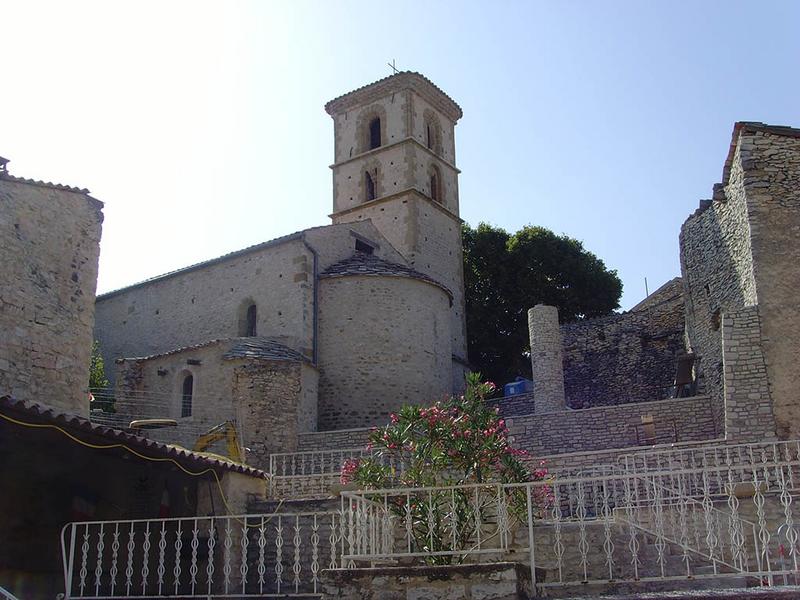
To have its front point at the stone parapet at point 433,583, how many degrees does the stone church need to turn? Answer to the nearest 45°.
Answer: approximately 135° to its left

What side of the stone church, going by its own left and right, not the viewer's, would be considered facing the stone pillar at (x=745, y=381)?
back

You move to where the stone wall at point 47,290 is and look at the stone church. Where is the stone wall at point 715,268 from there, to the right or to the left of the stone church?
right

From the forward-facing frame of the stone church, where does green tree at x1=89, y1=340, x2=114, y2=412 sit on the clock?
The green tree is roughly at 11 o'clock from the stone church.

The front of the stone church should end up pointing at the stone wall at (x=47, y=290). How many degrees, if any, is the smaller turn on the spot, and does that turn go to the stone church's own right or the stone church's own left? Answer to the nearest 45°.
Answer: approximately 90° to the stone church's own left

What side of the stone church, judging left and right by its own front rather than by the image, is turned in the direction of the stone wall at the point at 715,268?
back

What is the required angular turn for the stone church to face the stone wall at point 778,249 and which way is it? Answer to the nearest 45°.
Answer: approximately 180°

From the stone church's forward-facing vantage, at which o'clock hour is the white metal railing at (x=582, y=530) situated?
The white metal railing is roughly at 7 o'clock from the stone church.

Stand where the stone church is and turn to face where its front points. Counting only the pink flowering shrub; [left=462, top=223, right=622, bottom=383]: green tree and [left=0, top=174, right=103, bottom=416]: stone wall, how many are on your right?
1

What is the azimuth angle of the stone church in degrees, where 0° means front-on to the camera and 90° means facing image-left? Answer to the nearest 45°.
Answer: approximately 135°

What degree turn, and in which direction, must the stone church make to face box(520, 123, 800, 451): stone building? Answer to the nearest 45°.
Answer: approximately 180°

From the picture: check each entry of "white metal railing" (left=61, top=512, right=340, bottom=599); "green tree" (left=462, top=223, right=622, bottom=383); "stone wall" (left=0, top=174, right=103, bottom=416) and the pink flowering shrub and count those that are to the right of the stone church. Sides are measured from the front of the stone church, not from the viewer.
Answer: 1

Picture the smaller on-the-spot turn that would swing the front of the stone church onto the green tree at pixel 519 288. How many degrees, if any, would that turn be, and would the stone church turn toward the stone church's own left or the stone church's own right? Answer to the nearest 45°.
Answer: approximately 90° to the stone church's own right
